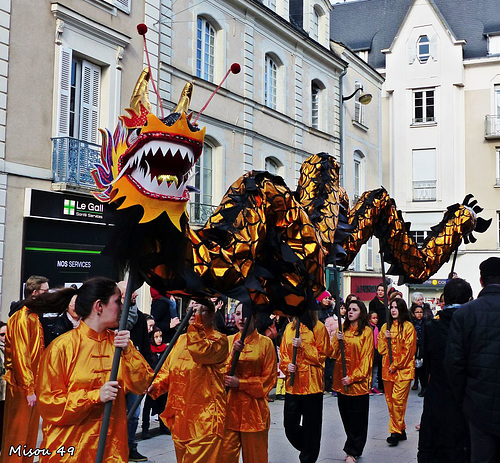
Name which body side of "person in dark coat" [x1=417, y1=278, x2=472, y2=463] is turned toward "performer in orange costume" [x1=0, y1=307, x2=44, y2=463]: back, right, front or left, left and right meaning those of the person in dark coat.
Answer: left

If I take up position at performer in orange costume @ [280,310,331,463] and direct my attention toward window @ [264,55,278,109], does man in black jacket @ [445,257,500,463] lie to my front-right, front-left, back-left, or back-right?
back-right

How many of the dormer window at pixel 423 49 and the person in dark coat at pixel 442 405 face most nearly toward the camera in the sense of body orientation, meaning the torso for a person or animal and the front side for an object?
1

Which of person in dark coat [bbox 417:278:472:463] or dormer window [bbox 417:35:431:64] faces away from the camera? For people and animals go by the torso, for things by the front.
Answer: the person in dark coat

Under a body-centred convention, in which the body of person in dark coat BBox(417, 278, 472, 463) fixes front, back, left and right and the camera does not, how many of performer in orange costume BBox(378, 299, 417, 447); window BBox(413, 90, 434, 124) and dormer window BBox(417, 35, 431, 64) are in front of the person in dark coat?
3

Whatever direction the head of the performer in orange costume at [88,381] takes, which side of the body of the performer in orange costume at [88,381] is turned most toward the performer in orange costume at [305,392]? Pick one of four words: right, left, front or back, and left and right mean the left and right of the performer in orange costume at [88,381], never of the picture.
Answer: left

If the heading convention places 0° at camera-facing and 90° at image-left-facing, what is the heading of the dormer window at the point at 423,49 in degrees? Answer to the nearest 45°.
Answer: approximately 0°

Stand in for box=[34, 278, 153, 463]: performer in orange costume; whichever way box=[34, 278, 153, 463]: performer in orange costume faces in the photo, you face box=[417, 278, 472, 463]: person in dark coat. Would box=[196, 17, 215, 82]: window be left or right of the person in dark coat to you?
left

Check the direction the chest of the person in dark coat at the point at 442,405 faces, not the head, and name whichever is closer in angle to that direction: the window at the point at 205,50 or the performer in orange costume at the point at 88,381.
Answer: the window

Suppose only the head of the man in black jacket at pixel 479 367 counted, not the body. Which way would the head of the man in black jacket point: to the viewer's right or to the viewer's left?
to the viewer's left

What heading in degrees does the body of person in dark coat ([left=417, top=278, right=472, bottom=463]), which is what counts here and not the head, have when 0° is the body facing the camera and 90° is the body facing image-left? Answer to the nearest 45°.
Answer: approximately 180°

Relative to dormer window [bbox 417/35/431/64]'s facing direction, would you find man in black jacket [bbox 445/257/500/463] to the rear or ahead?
ahead
